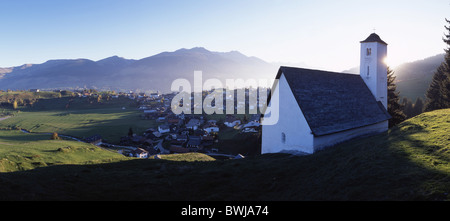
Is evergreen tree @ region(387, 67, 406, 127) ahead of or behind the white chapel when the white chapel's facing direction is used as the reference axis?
behind

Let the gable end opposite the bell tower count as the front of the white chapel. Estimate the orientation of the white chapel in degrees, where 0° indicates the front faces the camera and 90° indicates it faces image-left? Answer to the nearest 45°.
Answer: approximately 45°
